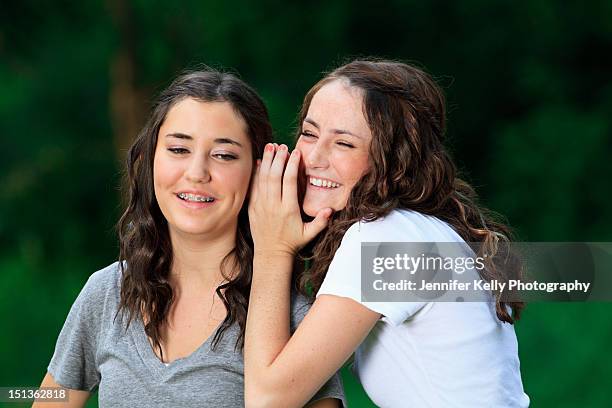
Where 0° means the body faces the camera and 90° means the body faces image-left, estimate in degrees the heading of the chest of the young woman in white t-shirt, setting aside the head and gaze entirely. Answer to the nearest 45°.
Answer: approximately 90°

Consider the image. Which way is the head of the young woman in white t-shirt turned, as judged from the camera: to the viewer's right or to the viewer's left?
to the viewer's left

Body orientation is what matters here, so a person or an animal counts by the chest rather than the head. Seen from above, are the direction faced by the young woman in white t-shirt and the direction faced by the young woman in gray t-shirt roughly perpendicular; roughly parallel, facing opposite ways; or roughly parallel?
roughly perpendicular

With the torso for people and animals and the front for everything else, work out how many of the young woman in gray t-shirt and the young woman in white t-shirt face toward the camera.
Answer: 1

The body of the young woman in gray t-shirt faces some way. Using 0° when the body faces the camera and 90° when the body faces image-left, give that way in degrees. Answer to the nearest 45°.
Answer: approximately 0°
